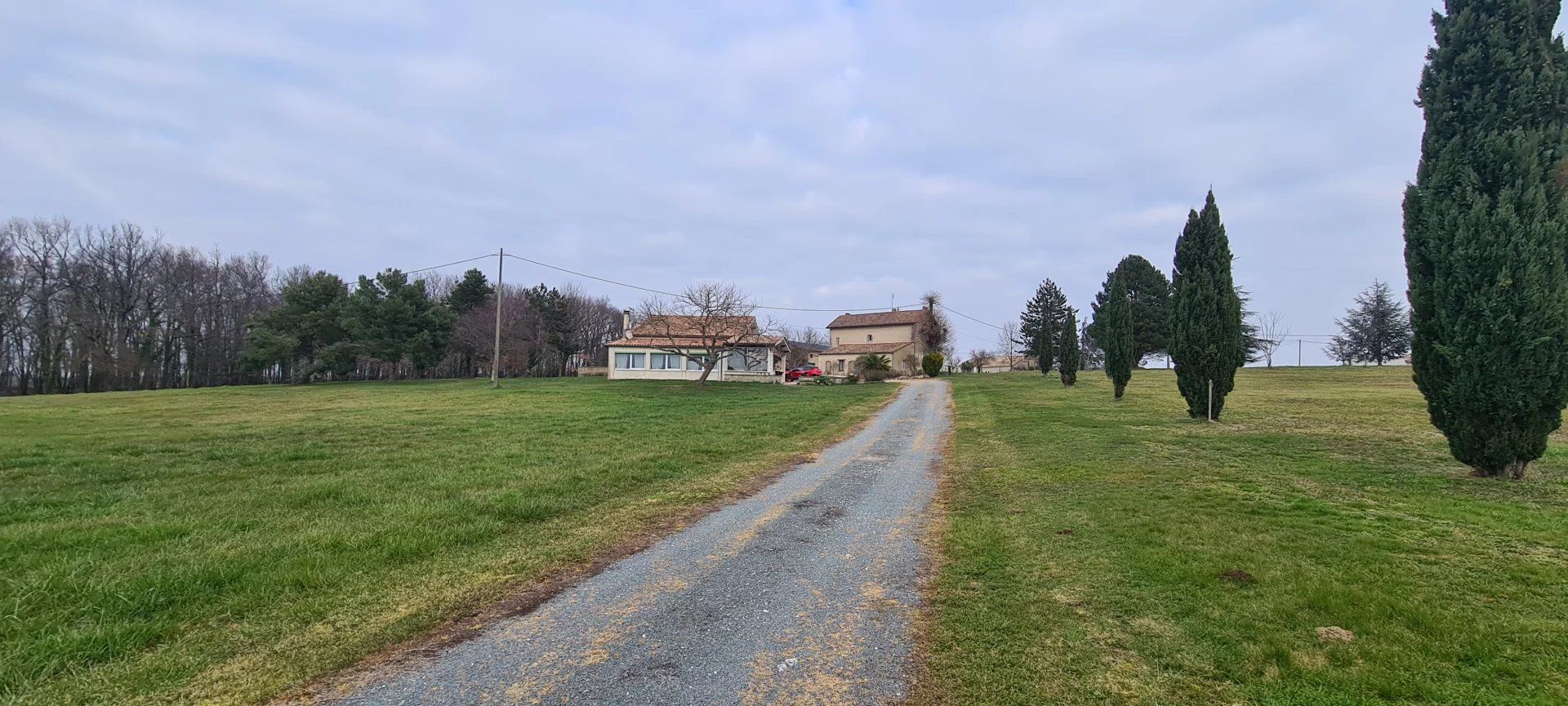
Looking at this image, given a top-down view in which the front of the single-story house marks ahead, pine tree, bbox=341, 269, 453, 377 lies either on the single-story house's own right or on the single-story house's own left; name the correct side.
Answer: on the single-story house's own right

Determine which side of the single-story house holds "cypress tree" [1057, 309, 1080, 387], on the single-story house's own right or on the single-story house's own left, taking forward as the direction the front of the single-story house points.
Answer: on the single-story house's own left

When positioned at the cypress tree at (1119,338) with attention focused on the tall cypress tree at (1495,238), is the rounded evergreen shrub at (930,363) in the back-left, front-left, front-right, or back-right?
back-right

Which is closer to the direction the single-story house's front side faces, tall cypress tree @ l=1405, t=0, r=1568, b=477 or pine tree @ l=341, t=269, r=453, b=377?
the tall cypress tree

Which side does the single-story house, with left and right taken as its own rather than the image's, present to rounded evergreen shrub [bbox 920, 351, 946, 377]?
left

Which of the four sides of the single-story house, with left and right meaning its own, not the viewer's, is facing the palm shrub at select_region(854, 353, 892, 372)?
left

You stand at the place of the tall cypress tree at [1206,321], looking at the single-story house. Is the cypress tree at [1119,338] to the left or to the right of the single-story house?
right

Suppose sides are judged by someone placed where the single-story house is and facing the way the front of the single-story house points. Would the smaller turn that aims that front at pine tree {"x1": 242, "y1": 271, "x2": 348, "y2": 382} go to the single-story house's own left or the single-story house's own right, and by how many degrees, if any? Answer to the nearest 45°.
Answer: approximately 90° to the single-story house's own right

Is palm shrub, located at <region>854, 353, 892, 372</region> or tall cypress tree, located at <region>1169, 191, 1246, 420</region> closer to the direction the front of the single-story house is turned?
the tall cypress tree

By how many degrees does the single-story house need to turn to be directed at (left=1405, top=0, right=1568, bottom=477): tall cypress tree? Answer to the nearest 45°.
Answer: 0° — it already faces it

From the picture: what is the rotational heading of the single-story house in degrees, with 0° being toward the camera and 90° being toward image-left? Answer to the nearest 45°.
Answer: approximately 0°
